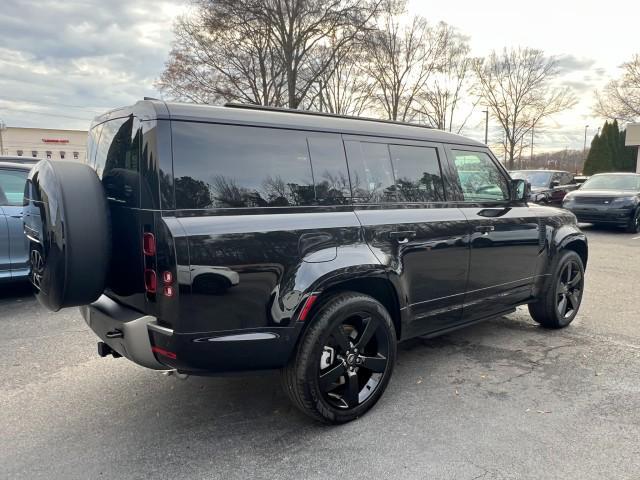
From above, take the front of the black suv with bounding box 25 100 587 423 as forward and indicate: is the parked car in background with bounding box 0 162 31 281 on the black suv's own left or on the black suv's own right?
on the black suv's own left

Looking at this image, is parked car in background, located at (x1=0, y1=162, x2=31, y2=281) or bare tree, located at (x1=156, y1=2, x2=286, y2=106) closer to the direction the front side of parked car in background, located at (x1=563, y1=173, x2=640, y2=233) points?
the parked car in background

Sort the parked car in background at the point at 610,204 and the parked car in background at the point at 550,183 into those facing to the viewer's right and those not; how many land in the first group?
0

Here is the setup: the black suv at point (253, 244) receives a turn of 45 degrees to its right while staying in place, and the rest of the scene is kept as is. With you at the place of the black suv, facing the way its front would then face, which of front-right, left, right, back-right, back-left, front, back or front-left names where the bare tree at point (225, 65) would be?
left

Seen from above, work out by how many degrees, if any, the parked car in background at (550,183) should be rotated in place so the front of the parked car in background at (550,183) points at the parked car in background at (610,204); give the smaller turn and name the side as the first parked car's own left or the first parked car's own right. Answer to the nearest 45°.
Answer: approximately 45° to the first parked car's own left

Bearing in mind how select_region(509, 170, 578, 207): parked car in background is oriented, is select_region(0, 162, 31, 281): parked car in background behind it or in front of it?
in front

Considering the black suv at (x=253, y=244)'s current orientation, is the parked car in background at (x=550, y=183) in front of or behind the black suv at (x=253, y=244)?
in front

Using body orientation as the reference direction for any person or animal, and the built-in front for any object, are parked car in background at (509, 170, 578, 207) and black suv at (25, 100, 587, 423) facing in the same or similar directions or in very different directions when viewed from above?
very different directions

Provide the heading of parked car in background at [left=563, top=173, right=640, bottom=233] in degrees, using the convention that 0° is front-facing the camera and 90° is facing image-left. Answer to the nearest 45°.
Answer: approximately 45°

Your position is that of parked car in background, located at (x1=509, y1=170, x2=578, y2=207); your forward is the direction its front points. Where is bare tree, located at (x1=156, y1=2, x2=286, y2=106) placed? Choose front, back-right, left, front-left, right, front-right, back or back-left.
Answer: front-right

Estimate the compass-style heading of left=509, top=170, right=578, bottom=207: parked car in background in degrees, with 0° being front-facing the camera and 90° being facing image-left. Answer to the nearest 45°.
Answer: approximately 45°
